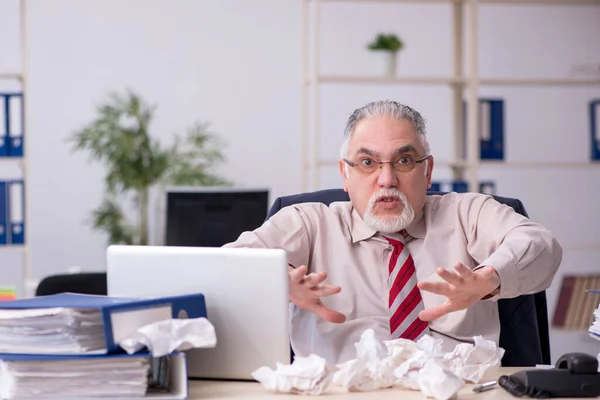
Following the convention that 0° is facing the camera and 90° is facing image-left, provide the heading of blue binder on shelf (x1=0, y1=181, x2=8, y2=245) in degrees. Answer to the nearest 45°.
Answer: approximately 0°

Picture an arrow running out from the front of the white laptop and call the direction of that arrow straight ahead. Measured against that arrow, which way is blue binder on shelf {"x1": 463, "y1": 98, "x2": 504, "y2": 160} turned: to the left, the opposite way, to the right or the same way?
the opposite way

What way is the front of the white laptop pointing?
away from the camera

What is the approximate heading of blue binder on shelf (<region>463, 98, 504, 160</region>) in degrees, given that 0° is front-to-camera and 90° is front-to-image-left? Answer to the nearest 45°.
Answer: approximately 0°

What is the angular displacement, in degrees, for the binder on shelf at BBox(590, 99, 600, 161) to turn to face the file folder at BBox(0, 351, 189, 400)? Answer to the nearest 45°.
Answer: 0° — it already faces it
